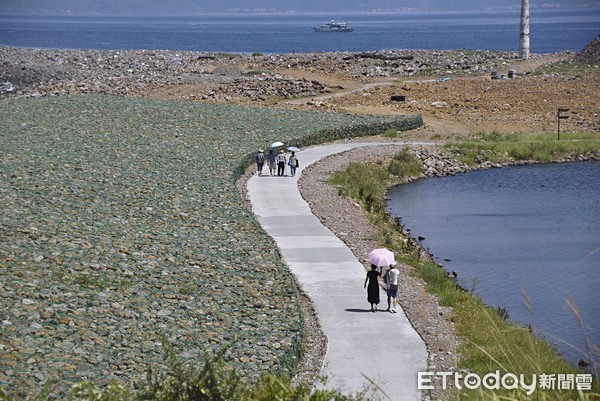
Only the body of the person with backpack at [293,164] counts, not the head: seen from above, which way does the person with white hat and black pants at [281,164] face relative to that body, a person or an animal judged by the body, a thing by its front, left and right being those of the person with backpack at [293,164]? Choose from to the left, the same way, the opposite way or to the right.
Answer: the same way

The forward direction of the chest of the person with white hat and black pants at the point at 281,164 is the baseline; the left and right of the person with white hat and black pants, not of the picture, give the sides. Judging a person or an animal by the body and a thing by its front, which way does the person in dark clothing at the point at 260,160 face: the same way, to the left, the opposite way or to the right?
the same way

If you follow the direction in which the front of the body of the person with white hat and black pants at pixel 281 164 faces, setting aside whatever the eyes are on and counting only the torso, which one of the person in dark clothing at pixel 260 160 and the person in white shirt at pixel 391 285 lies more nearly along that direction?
the person in dark clothing

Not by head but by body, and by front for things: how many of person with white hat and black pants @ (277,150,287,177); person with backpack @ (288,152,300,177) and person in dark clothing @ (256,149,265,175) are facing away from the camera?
3

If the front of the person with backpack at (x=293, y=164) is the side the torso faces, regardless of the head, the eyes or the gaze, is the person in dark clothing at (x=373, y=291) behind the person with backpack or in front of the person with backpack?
behind

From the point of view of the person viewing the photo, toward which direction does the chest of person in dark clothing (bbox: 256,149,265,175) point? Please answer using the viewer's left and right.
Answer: facing away from the viewer

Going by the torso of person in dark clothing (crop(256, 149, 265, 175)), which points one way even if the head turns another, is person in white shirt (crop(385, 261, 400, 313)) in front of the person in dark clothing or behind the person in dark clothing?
behind

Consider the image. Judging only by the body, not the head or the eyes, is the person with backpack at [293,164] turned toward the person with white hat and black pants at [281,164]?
no

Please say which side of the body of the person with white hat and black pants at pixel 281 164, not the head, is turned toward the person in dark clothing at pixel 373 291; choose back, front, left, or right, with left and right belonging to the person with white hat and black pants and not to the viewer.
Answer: back

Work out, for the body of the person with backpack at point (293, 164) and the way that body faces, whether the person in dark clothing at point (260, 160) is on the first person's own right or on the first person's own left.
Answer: on the first person's own left

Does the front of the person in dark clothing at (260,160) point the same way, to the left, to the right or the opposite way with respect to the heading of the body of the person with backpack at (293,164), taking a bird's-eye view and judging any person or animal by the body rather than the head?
the same way

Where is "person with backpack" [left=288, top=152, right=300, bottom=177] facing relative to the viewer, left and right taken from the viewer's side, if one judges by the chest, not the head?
facing away from the viewer

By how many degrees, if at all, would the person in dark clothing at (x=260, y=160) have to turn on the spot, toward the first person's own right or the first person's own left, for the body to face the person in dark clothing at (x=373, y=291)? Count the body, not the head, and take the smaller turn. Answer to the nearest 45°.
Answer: approximately 180°

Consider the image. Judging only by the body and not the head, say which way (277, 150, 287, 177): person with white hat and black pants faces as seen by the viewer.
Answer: away from the camera
